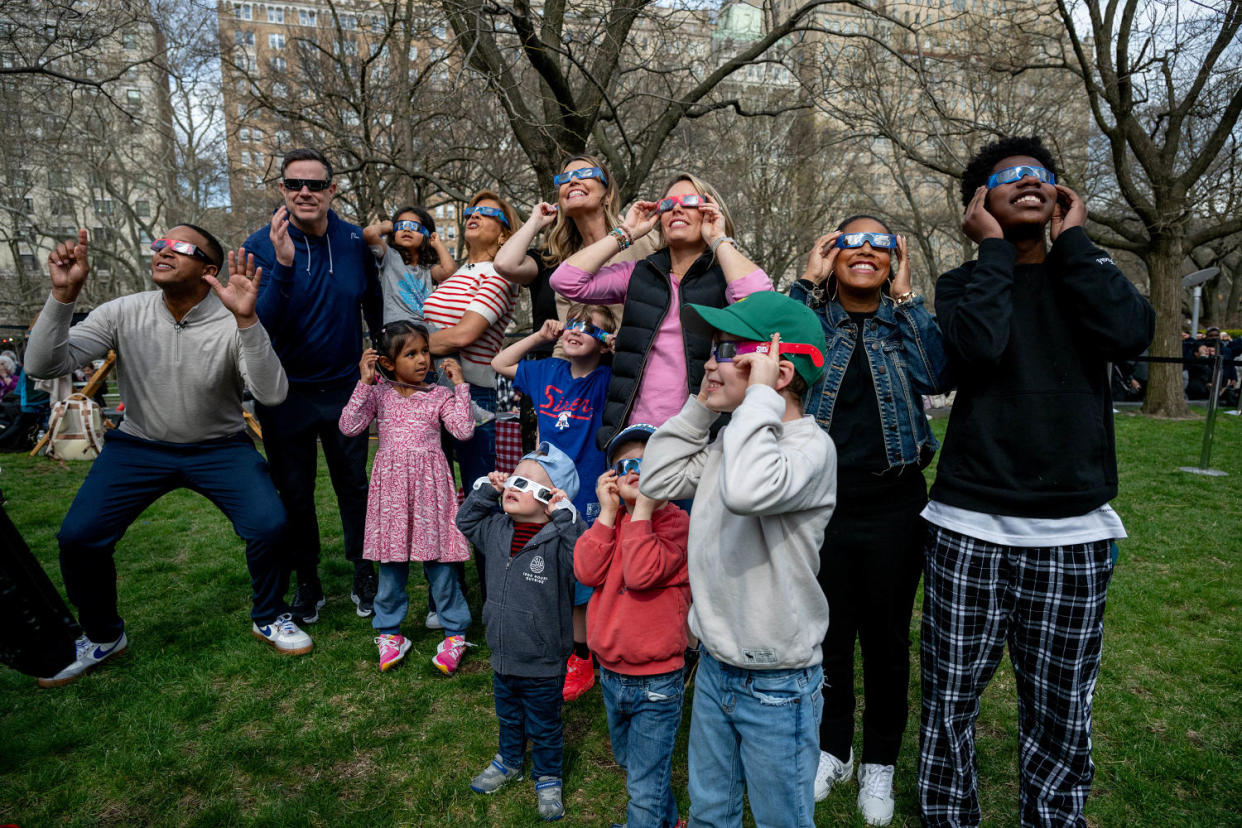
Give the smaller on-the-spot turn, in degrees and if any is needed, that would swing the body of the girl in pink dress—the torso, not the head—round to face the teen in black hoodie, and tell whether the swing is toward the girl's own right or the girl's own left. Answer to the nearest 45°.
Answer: approximately 45° to the girl's own left

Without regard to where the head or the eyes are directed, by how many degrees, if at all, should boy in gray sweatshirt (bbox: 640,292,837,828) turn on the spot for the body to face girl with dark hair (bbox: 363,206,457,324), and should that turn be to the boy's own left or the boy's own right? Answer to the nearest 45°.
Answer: approximately 90° to the boy's own right

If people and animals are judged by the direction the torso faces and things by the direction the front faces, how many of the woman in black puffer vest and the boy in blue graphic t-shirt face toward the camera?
2

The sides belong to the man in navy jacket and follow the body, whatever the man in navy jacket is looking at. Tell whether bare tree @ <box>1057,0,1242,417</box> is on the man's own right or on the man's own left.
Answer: on the man's own left

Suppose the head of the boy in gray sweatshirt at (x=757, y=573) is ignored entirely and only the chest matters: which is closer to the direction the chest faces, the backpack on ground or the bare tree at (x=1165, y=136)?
the backpack on ground

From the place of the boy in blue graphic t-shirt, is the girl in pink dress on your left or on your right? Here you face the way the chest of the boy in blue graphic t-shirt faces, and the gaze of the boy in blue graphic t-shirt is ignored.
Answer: on your right

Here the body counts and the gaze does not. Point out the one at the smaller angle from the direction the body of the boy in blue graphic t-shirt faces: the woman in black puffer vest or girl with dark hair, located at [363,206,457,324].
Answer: the woman in black puffer vest

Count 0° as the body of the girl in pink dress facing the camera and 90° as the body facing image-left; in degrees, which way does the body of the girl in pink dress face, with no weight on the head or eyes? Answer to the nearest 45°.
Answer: approximately 0°

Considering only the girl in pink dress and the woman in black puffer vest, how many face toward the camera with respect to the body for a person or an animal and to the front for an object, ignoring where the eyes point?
2

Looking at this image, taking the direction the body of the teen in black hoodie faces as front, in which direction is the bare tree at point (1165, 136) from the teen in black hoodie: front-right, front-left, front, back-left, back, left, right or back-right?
back
